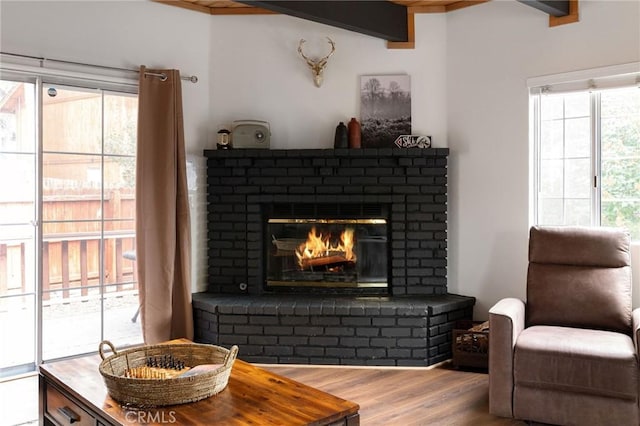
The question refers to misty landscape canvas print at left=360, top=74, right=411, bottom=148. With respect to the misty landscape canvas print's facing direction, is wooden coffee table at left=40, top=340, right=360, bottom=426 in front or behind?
in front

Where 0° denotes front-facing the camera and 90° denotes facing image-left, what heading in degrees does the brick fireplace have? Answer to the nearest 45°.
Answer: approximately 0°

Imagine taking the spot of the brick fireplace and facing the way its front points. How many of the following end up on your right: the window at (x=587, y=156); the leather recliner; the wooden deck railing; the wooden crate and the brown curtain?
2

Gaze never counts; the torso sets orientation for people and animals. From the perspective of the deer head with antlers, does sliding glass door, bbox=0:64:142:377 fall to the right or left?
on its right

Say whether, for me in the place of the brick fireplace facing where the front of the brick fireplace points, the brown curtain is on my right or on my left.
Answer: on my right

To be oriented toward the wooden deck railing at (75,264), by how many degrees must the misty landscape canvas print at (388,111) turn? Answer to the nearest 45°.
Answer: approximately 90° to its right

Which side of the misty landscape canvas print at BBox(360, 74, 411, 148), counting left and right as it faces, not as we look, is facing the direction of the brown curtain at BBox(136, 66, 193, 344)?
right

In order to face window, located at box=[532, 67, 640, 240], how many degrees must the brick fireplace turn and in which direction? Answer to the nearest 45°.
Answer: approximately 90° to its left

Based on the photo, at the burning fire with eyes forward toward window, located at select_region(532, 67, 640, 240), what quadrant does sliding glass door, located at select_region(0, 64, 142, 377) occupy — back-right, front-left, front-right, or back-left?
back-right
